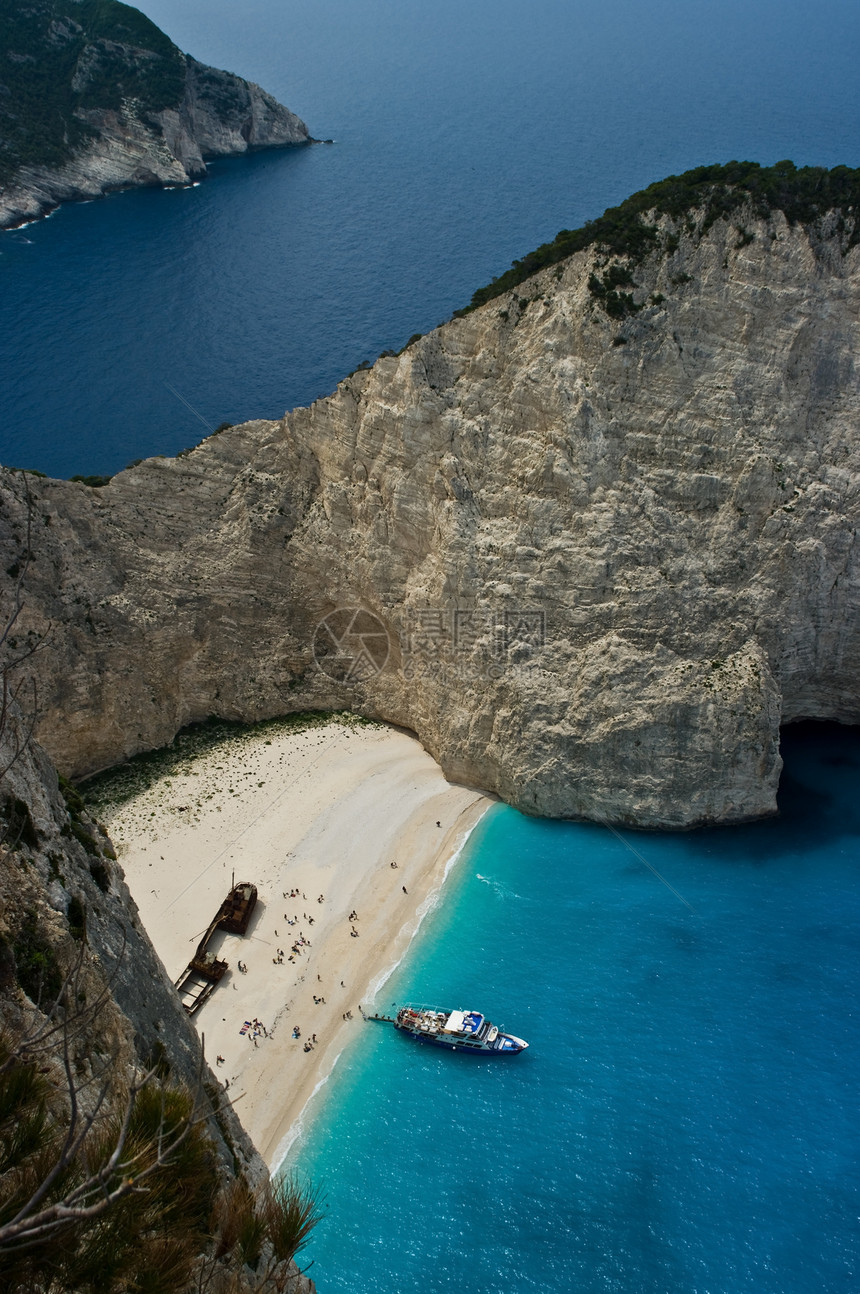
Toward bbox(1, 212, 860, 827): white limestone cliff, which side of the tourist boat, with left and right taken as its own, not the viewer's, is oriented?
left

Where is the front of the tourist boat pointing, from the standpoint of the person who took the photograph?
facing to the right of the viewer
